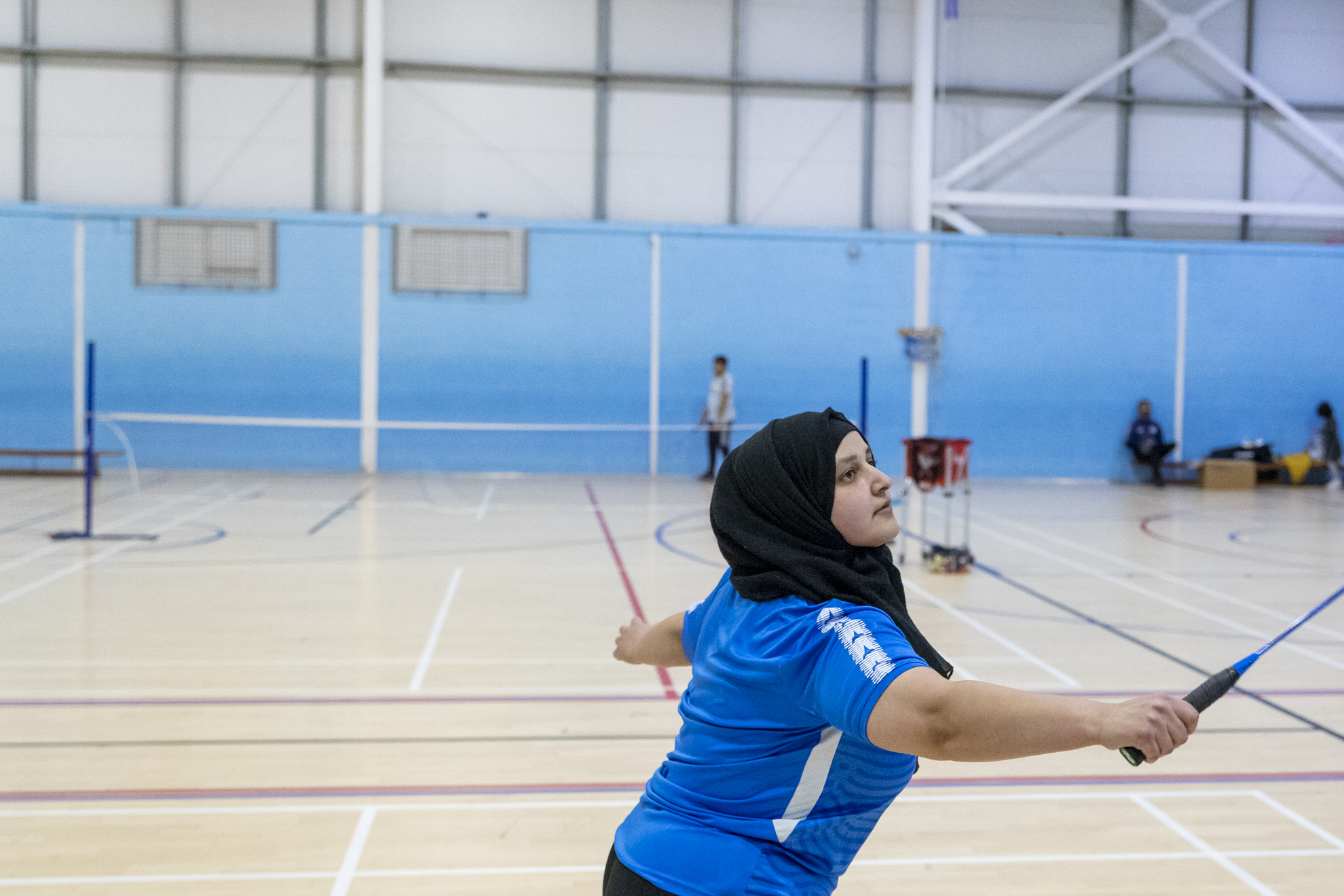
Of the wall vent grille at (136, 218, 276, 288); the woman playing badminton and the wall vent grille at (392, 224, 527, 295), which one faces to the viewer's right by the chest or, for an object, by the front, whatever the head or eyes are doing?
the woman playing badminton

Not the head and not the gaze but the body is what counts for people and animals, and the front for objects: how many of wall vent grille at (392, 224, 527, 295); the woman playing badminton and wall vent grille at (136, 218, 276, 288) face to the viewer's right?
1

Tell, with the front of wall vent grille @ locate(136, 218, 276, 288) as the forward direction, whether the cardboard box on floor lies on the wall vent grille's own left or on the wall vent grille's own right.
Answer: on the wall vent grille's own left

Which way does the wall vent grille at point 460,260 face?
toward the camera

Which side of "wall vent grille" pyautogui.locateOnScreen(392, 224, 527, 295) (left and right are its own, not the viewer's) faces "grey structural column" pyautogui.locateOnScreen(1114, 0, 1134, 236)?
left

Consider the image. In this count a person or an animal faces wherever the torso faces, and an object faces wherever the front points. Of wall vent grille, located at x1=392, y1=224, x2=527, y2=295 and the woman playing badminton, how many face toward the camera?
1

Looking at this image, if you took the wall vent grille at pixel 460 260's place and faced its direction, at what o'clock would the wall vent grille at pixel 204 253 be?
the wall vent grille at pixel 204 253 is roughly at 3 o'clock from the wall vent grille at pixel 460 260.

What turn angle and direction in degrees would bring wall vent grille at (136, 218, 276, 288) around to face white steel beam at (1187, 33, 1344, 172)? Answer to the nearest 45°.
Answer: approximately 90° to its left

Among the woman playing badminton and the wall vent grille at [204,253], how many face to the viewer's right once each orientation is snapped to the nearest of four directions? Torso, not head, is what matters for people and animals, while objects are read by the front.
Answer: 1

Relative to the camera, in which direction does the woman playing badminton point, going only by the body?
to the viewer's right

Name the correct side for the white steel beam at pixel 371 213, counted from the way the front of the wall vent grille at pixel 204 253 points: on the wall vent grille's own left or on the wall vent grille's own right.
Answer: on the wall vent grille's own left
